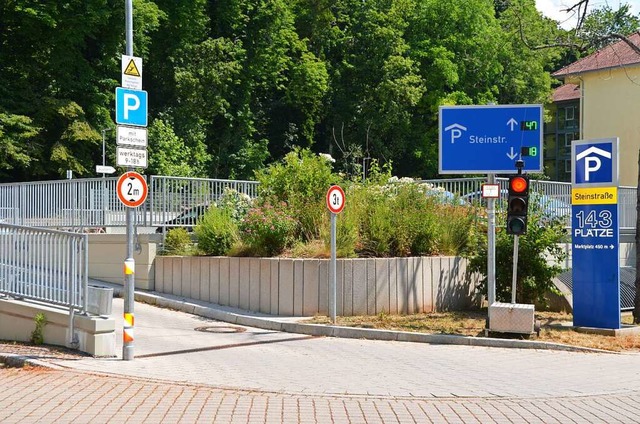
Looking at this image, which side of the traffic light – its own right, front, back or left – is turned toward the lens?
front

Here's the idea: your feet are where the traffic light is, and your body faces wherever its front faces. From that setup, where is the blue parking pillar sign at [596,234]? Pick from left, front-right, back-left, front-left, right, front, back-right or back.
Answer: back-left

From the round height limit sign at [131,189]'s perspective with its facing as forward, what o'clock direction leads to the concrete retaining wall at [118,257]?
The concrete retaining wall is roughly at 6 o'clock from the round height limit sign.

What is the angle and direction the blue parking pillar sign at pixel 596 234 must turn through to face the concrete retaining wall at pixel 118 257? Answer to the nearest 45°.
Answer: approximately 90° to its right

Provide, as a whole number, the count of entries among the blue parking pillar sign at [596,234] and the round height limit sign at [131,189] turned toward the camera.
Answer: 2

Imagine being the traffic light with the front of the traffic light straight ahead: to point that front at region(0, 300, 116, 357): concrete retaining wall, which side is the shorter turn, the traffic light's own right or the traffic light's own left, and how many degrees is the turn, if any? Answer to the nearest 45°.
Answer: approximately 45° to the traffic light's own right

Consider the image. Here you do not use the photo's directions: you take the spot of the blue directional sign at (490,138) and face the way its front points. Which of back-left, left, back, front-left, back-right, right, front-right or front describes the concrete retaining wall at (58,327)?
front-right

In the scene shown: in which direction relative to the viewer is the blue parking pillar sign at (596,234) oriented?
toward the camera

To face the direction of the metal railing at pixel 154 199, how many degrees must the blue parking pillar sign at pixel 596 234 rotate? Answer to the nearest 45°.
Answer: approximately 90° to its right

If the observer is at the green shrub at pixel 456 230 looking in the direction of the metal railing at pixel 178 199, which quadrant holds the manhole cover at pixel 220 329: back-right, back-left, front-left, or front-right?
front-left

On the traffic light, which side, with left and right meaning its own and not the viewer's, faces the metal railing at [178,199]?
right

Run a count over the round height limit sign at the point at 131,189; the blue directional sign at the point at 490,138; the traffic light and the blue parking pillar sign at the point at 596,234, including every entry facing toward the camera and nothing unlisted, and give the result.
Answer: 4

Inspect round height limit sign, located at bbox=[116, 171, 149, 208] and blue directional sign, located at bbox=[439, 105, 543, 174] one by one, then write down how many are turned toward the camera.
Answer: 2

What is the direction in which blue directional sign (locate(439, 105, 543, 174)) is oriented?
toward the camera

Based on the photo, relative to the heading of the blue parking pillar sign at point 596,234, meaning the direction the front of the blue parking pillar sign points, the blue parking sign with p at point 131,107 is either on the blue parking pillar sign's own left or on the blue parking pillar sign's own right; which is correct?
on the blue parking pillar sign's own right
